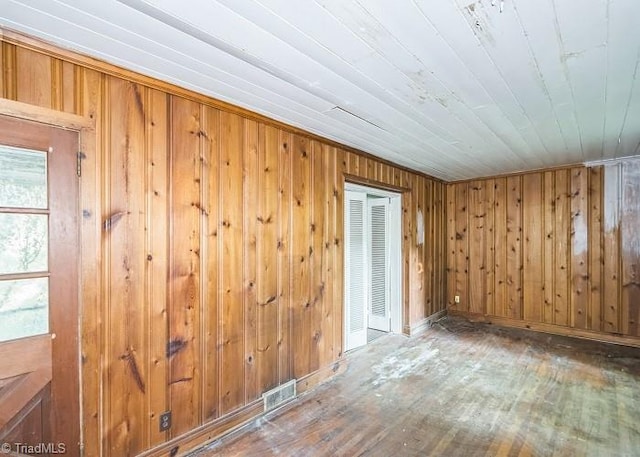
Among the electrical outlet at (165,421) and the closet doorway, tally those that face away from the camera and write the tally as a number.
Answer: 0

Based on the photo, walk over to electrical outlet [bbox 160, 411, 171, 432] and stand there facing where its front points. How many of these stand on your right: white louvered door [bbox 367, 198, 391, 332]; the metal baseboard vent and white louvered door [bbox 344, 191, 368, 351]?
0

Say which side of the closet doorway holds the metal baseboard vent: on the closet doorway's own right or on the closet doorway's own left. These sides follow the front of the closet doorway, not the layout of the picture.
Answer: on the closet doorway's own right

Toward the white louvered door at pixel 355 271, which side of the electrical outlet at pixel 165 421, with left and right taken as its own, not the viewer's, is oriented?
left

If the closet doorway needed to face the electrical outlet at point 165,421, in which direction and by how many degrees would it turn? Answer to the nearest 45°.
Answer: approximately 90° to its right

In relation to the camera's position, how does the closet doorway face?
facing the viewer and to the right of the viewer

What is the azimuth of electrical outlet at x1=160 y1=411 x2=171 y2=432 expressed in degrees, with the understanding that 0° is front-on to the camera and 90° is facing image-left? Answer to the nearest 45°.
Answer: approximately 315°
